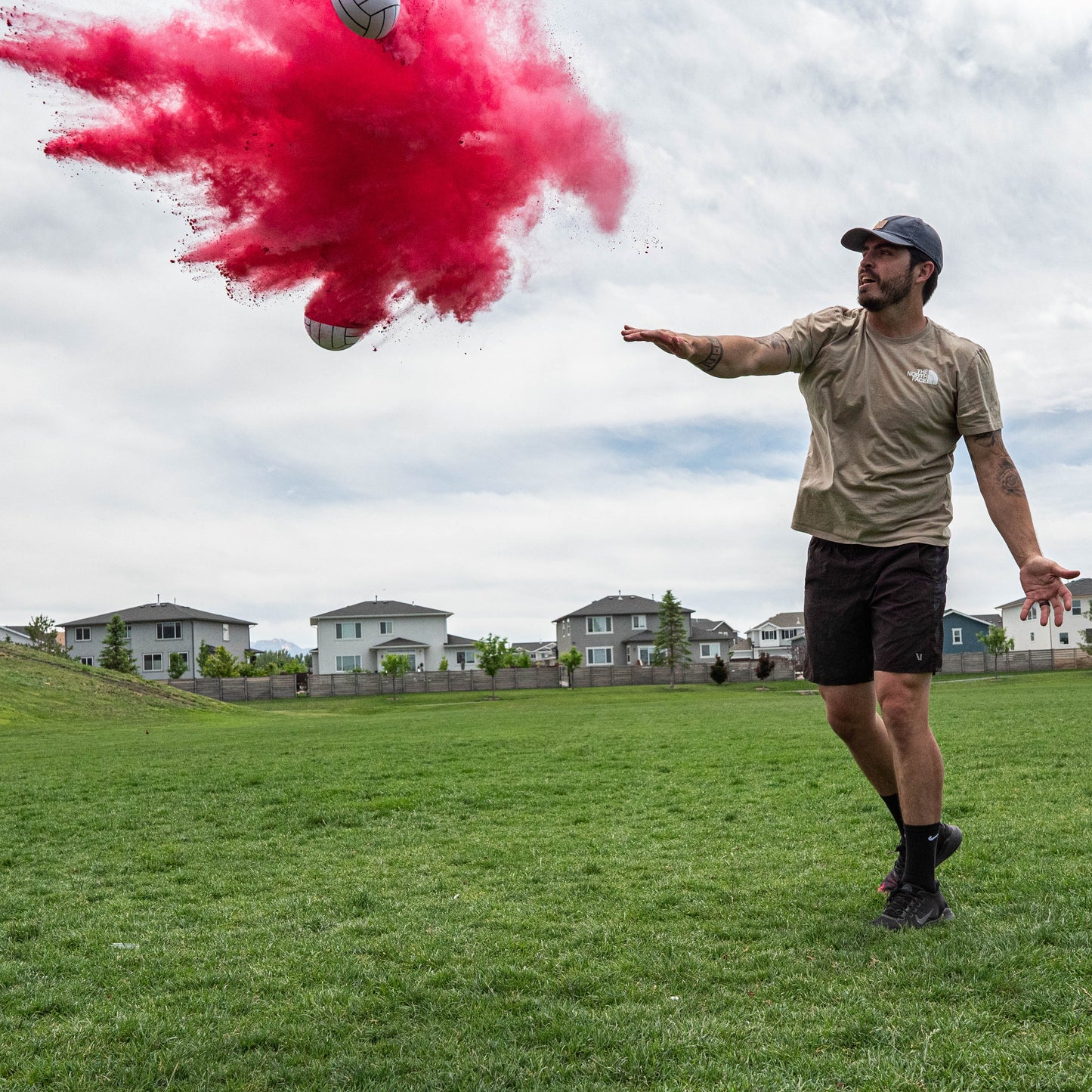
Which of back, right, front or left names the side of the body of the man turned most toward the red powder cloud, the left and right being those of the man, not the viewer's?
right
